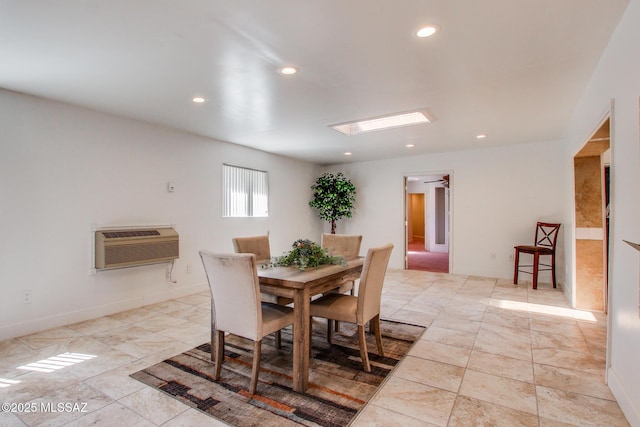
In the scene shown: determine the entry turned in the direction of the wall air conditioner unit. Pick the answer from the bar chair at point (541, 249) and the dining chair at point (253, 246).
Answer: the bar chair at point (541, 249)

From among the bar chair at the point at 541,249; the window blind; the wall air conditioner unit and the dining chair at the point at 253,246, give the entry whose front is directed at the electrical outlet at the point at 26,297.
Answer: the bar chair at the point at 541,249

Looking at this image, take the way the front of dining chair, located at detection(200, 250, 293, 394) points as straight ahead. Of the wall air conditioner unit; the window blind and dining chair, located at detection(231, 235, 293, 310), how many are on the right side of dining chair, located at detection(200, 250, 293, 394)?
0

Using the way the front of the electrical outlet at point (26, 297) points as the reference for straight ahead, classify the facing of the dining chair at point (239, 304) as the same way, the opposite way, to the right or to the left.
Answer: to the left

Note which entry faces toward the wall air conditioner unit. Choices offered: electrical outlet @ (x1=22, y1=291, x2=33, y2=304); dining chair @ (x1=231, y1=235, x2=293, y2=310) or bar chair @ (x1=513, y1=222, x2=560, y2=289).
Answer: bar chair @ (x1=513, y1=222, x2=560, y2=289)

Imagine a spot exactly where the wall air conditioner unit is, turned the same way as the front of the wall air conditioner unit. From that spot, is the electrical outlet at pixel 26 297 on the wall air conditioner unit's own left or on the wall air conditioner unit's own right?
on the wall air conditioner unit's own right

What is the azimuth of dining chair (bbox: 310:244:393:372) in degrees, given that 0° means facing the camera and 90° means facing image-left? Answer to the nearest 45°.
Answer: approximately 135°

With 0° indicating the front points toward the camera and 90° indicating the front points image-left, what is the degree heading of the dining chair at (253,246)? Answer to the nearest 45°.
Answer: approximately 315°

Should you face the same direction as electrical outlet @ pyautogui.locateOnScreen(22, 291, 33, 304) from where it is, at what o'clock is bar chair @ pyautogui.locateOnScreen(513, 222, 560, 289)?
The bar chair is roughly at 10 o'clock from the electrical outlet.

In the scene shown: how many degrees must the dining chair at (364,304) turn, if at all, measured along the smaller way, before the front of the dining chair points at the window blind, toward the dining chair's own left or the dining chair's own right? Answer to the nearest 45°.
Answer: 0° — it already faces it

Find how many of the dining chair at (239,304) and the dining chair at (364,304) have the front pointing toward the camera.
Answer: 0

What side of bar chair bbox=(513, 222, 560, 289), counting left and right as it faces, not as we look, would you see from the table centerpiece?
front

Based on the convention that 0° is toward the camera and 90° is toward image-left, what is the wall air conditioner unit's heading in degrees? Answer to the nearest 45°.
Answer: approximately 315°

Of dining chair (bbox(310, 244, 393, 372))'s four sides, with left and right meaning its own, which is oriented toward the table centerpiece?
front

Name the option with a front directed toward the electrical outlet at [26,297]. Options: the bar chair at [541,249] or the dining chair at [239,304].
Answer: the bar chair at [541,249]

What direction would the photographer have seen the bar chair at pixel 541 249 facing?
facing the viewer and to the left of the viewer
